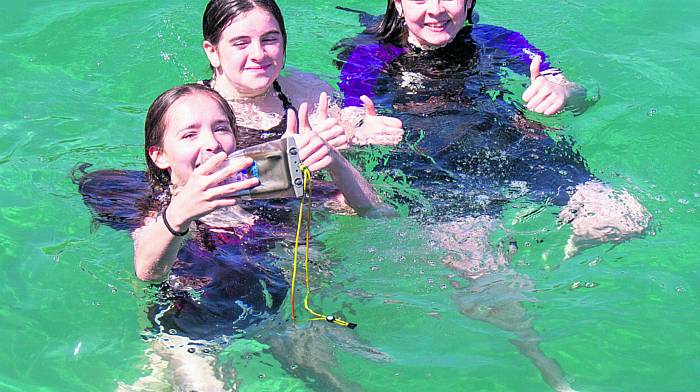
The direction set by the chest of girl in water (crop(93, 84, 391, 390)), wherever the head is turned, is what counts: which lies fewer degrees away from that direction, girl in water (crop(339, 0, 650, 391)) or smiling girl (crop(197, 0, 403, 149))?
the girl in water

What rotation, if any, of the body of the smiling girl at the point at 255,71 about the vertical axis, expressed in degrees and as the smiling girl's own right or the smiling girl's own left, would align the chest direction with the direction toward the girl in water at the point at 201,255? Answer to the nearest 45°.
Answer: approximately 45° to the smiling girl's own right

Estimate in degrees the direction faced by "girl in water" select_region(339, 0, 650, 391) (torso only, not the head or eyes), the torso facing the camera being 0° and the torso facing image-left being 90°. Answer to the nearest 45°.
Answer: approximately 0°

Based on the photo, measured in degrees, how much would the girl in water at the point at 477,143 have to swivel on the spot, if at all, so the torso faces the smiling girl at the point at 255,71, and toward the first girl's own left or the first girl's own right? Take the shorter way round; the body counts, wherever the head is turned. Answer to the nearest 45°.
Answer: approximately 90° to the first girl's own right

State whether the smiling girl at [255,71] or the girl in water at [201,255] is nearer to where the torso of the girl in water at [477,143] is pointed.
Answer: the girl in water

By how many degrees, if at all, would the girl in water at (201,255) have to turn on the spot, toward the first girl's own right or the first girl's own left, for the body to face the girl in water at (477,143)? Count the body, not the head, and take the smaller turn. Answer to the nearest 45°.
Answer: approximately 90° to the first girl's own left
